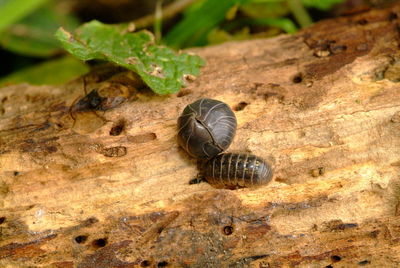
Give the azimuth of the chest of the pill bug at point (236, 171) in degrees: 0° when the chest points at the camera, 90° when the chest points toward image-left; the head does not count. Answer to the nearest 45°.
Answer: approximately 90°

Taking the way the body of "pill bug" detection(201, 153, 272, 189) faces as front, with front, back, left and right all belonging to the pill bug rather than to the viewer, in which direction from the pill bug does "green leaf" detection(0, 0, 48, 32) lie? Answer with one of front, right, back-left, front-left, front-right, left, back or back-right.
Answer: front-right

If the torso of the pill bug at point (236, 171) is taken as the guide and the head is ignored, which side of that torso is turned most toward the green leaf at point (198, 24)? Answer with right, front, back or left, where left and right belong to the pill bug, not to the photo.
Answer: right

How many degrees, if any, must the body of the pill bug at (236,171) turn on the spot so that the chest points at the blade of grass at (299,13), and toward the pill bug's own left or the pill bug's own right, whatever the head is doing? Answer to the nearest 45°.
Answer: approximately 90° to the pill bug's own right

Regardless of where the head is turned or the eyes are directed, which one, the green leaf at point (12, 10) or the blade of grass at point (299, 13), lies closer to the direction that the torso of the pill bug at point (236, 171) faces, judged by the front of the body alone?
the green leaf

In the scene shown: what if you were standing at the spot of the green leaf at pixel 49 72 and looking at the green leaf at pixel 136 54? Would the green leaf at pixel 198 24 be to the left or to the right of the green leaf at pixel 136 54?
left

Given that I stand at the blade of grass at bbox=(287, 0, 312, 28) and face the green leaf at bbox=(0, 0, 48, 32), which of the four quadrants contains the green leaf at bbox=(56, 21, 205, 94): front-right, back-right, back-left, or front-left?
front-left

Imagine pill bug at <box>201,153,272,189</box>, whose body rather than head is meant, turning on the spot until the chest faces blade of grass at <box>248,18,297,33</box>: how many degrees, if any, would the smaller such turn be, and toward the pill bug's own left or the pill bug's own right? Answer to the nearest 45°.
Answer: approximately 90° to the pill bug's own right

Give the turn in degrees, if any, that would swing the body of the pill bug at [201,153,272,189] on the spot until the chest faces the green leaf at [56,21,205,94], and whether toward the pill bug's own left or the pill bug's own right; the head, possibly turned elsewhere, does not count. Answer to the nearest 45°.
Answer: approximately 45° to the pill bug's own right

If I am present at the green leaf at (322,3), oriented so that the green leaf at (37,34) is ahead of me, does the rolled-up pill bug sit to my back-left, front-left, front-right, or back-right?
front-left

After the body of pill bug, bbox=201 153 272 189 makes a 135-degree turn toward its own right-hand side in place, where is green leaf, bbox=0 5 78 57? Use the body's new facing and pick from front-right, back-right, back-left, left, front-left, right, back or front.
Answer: left

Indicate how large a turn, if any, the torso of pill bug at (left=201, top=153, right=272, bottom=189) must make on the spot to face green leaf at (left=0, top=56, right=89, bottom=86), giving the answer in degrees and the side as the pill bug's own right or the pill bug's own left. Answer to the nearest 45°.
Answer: approximately 45° to the pill bug's own right
